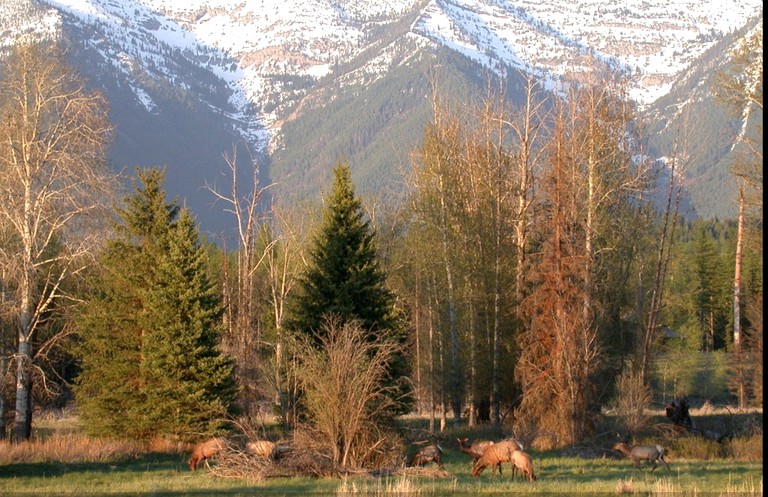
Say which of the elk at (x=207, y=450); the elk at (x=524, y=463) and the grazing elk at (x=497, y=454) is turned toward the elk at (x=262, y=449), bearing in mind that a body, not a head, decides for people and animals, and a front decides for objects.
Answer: the grazing elk

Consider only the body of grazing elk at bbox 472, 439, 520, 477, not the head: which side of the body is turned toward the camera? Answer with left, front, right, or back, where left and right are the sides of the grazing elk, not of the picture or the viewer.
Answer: left

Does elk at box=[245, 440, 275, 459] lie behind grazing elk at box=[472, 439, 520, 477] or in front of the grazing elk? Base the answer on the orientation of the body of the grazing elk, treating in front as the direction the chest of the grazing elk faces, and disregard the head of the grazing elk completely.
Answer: in front

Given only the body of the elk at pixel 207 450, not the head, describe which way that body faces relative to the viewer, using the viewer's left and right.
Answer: facing to the left of the viewer
